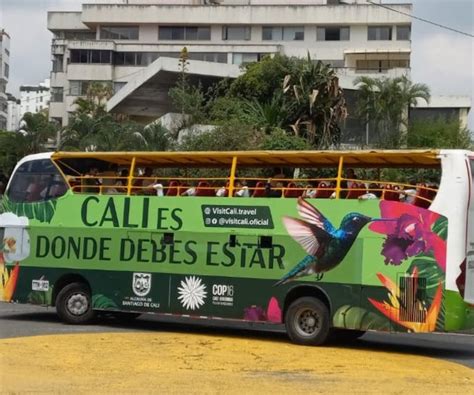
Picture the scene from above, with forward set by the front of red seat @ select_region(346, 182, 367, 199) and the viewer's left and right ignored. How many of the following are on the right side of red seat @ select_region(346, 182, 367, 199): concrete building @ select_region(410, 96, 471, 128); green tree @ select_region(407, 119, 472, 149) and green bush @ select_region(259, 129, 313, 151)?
3

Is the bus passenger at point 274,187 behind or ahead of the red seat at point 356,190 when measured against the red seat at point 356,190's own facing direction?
ahead

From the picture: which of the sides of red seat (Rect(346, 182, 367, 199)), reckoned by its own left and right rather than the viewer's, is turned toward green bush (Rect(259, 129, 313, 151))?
right

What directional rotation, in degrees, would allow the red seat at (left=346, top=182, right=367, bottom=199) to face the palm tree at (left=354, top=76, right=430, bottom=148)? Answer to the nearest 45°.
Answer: approximately 90° to its right

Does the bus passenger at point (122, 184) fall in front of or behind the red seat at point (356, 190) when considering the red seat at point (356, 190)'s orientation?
in front

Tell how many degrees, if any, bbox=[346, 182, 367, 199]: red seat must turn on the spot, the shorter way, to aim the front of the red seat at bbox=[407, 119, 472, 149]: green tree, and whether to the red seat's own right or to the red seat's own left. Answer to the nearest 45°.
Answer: approximately 90° to the red seat's own right

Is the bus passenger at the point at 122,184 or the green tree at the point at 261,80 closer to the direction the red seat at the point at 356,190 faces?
the bus passenger

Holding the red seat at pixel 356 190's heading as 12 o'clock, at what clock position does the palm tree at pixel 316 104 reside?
The palm tree is roughly at 3 o'clock from the red seat.

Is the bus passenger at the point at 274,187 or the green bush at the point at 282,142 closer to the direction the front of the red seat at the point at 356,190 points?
the bus passenger

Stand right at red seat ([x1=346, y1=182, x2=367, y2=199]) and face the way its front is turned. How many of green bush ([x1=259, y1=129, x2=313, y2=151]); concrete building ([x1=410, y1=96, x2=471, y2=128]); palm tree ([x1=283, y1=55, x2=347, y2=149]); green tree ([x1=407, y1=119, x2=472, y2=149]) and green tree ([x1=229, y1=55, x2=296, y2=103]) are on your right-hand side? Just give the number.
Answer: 5

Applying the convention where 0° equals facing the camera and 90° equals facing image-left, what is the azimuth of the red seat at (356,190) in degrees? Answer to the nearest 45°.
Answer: approximately 90°

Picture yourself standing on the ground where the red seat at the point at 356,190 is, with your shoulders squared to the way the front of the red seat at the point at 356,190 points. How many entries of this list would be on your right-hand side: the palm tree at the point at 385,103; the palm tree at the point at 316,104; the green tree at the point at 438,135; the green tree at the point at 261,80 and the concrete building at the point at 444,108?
5

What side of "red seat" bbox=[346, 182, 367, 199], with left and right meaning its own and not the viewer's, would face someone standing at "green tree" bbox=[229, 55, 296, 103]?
right
